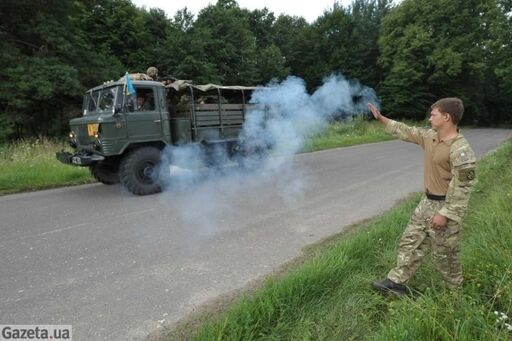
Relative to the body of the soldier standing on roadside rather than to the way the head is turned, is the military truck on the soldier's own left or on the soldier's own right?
on the soldier's own right

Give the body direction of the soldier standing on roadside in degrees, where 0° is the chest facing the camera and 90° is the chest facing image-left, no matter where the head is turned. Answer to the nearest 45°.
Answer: approximately 45°

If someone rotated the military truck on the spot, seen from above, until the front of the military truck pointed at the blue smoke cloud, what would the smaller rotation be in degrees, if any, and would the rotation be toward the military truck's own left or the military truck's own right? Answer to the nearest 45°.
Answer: approximately 180°

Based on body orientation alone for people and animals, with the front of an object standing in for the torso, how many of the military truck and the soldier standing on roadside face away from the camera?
0

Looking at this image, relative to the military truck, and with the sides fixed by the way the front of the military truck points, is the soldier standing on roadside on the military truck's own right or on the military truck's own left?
on the military truck's own left

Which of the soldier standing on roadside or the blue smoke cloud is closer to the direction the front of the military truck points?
the soldier standing on roadside

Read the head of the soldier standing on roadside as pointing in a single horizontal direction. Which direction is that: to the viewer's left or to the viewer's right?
to the viewer's left

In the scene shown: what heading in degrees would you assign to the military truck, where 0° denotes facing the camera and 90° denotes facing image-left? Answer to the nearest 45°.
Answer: approximately 45°
